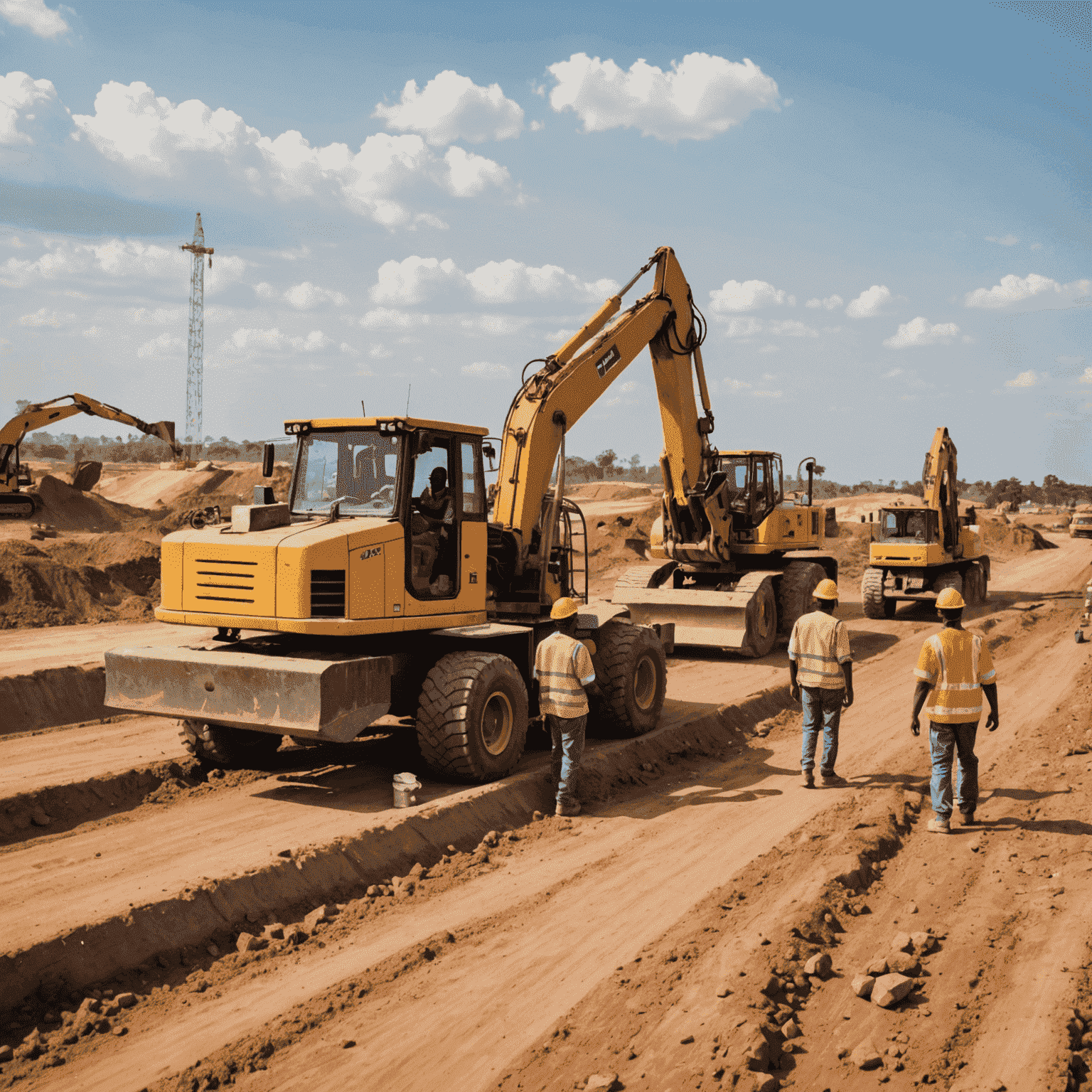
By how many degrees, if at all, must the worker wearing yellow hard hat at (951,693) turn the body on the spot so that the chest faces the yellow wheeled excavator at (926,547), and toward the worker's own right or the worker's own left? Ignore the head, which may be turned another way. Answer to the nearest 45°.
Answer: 0° — they already face it

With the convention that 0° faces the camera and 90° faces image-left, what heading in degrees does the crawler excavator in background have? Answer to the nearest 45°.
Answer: approximately 270°

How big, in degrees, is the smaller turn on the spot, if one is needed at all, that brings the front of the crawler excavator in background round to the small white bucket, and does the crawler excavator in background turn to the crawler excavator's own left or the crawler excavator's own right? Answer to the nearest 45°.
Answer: approximately 90° to the crawler excavator's own right

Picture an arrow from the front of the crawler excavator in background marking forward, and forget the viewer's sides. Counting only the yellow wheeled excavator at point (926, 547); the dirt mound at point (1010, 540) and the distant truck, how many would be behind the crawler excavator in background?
0

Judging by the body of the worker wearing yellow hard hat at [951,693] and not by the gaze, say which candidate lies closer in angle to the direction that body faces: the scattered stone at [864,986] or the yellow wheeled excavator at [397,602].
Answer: the yellow wheeled excavator

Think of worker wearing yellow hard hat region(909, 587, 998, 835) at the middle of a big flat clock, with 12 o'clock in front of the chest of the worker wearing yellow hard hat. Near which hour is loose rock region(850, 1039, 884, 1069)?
The loose rock is roughly at 6 o'clock from the worker wearing yellow hard hat.

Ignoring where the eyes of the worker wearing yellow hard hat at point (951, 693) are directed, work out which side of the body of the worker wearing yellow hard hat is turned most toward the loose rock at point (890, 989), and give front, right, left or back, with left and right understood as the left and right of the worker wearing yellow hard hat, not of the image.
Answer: back

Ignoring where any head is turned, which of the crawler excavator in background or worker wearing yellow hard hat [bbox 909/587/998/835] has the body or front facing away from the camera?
the worker wearing yellow hard hat

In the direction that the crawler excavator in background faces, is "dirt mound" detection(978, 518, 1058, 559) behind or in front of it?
in front

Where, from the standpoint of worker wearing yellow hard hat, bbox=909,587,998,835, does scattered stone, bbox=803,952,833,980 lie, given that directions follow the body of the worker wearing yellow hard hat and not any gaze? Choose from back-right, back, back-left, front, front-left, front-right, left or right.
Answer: back

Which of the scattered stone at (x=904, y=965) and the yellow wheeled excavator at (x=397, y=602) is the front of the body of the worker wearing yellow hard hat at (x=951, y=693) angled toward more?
the yellow wheeled excavator

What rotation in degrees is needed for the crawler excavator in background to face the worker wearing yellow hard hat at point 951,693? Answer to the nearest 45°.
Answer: approximately 90° to its right

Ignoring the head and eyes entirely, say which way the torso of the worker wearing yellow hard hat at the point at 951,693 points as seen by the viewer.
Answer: away from the camera

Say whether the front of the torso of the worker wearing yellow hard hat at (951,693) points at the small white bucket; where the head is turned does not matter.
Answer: no

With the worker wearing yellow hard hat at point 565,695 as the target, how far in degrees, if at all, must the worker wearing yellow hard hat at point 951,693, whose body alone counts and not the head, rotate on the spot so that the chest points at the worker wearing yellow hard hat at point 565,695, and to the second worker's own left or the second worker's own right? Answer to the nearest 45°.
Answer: approximately 90° to the second worker's own left

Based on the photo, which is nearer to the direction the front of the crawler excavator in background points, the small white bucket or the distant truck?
the distant truck

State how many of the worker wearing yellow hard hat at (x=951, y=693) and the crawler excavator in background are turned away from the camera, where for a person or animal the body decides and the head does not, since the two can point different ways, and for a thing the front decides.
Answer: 1

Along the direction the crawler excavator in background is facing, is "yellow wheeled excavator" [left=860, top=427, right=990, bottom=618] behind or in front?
in front

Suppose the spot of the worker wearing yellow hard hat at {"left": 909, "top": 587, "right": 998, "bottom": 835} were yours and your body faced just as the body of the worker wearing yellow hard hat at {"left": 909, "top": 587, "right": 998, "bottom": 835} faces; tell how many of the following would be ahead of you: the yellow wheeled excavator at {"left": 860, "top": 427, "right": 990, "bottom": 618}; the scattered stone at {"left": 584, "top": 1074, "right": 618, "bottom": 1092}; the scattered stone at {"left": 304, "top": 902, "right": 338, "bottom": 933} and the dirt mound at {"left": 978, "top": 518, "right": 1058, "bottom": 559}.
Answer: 2
